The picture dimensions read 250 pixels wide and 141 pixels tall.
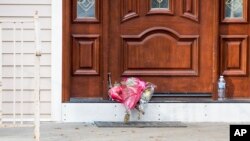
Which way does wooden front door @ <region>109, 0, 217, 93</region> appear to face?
toward the camera
